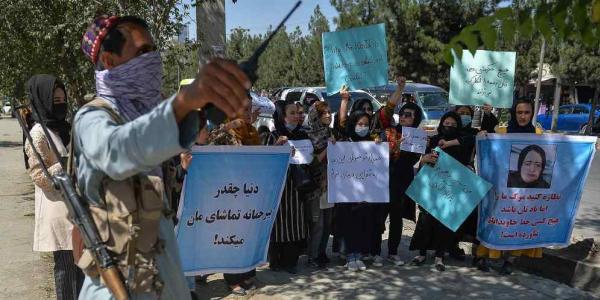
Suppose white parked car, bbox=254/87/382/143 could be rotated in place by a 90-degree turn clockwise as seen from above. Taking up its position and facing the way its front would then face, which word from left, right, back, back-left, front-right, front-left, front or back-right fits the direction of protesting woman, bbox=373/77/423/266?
back-left

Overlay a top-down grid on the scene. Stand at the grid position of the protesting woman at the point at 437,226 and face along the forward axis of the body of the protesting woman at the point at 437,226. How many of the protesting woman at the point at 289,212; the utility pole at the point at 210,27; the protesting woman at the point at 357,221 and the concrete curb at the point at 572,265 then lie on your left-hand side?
1

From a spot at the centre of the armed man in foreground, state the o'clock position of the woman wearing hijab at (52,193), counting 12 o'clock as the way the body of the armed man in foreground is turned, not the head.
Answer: The woman wearing hijab is roughly at 7 o'clock from the armed man in foreground.

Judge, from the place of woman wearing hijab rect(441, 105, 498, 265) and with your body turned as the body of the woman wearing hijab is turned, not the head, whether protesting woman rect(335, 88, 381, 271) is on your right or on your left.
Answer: on your right

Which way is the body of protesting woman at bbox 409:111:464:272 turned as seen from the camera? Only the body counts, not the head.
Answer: toward the camera

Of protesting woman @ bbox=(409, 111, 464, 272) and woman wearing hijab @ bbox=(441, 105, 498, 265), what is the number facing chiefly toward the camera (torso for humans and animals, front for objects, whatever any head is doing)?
2

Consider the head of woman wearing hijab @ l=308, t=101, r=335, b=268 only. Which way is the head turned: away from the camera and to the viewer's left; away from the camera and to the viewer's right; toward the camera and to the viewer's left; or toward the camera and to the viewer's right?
toward the camera and to the viewer's right

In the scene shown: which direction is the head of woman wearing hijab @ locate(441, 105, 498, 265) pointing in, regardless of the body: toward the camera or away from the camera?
toward the camera

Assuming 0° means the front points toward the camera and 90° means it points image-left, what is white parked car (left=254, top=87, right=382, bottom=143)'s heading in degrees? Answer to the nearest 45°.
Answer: approximately 45°

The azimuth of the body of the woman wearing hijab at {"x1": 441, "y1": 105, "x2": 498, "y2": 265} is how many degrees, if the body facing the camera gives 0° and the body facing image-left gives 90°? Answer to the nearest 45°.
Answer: approximately 0°

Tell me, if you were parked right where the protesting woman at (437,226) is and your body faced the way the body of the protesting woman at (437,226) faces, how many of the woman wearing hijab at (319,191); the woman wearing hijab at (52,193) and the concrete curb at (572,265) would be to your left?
1
